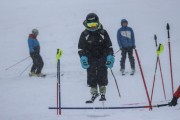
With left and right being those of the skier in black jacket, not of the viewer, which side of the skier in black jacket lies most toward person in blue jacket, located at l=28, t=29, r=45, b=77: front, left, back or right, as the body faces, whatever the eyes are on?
back

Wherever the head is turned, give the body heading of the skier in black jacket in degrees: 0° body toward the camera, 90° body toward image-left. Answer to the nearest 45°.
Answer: approximately 0°
